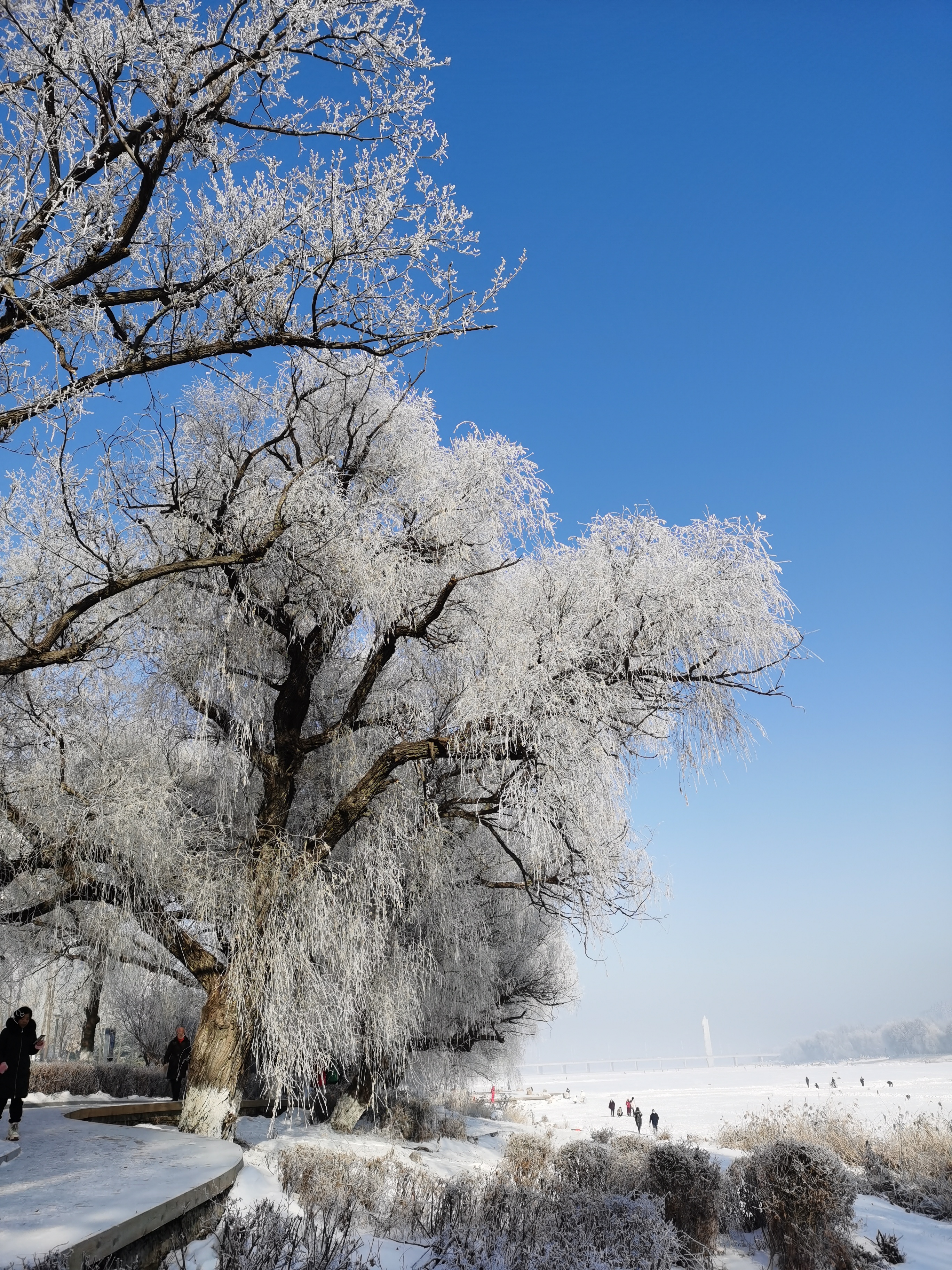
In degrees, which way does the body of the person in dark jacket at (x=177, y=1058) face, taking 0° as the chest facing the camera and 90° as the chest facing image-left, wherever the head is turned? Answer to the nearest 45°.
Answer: approximately 0°

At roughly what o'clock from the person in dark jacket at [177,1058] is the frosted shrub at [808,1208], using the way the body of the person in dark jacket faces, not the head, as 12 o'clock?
The frosted shrub is roughly at 11 o'clock from the person in dark jacket.

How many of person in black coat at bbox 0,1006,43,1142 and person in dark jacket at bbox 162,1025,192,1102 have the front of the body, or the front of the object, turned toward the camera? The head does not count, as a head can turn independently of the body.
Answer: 2
